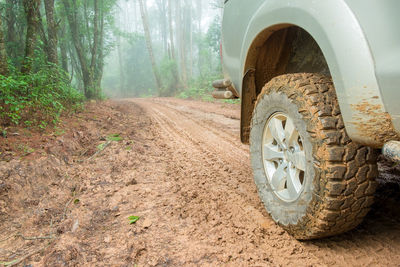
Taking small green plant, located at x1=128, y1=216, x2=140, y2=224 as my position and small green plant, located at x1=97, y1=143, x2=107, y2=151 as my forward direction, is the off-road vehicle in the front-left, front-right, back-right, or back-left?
back-right

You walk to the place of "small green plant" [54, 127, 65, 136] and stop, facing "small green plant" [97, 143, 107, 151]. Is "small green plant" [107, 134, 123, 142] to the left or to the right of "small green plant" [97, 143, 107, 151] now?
left

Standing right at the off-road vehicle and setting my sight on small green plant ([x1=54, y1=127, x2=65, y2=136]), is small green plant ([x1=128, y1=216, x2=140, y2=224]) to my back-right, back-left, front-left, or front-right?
front-left

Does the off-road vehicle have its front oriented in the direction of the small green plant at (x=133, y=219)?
no
